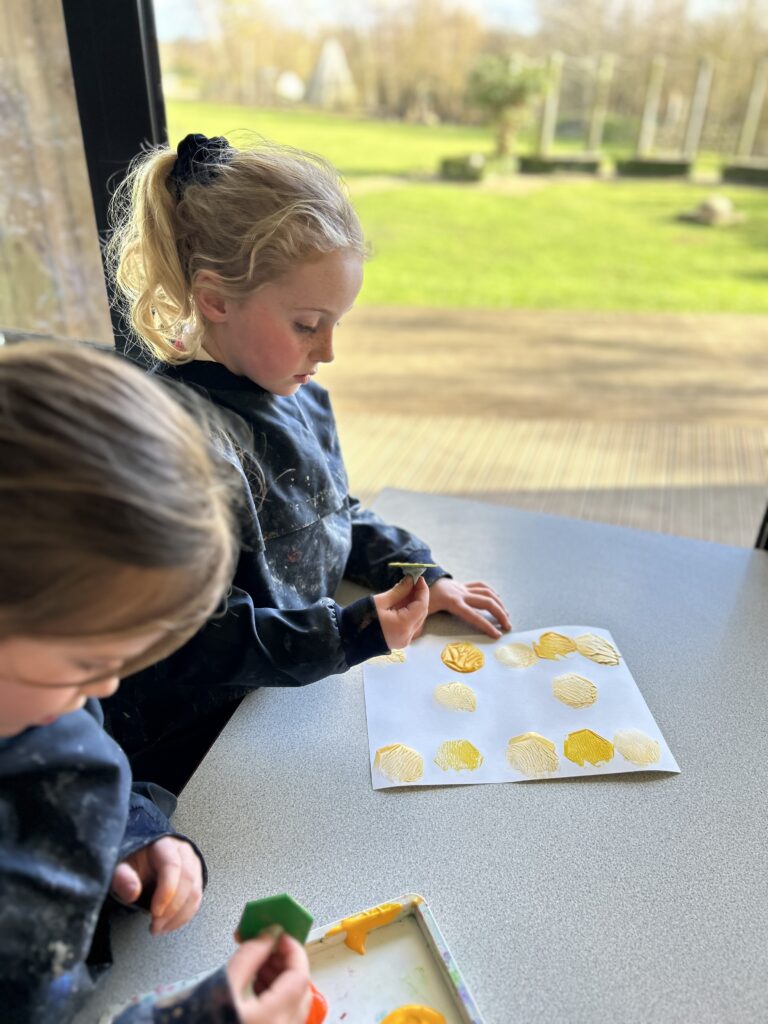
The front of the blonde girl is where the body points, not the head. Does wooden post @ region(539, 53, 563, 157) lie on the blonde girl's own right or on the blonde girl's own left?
on the blonde girl's own left

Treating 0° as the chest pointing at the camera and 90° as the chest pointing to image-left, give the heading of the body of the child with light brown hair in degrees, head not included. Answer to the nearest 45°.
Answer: approximately 270°

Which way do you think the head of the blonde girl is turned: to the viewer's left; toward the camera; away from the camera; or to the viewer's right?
to the viewer's right

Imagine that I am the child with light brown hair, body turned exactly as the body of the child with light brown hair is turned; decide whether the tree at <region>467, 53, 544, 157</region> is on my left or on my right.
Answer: on my left

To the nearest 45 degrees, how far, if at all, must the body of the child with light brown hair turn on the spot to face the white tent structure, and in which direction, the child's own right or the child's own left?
approximately 90° to the child's own left

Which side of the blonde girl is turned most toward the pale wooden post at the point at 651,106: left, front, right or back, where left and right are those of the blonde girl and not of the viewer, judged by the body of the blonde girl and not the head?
left
